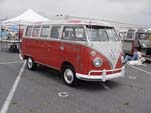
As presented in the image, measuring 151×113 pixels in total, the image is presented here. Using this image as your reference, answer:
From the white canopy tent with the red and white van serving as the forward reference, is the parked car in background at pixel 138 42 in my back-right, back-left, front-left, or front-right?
front-left

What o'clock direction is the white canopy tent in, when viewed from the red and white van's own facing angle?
The white canopy tent is roughly at 7 o'clock from the red and white van.

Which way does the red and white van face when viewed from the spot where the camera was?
facing the viewer and to the right of the viewer

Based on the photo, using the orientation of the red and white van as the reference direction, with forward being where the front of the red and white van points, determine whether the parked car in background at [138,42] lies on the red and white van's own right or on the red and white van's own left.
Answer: on the red and white van's own left

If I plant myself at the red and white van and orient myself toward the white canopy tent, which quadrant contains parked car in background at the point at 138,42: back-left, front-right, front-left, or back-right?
front-right
